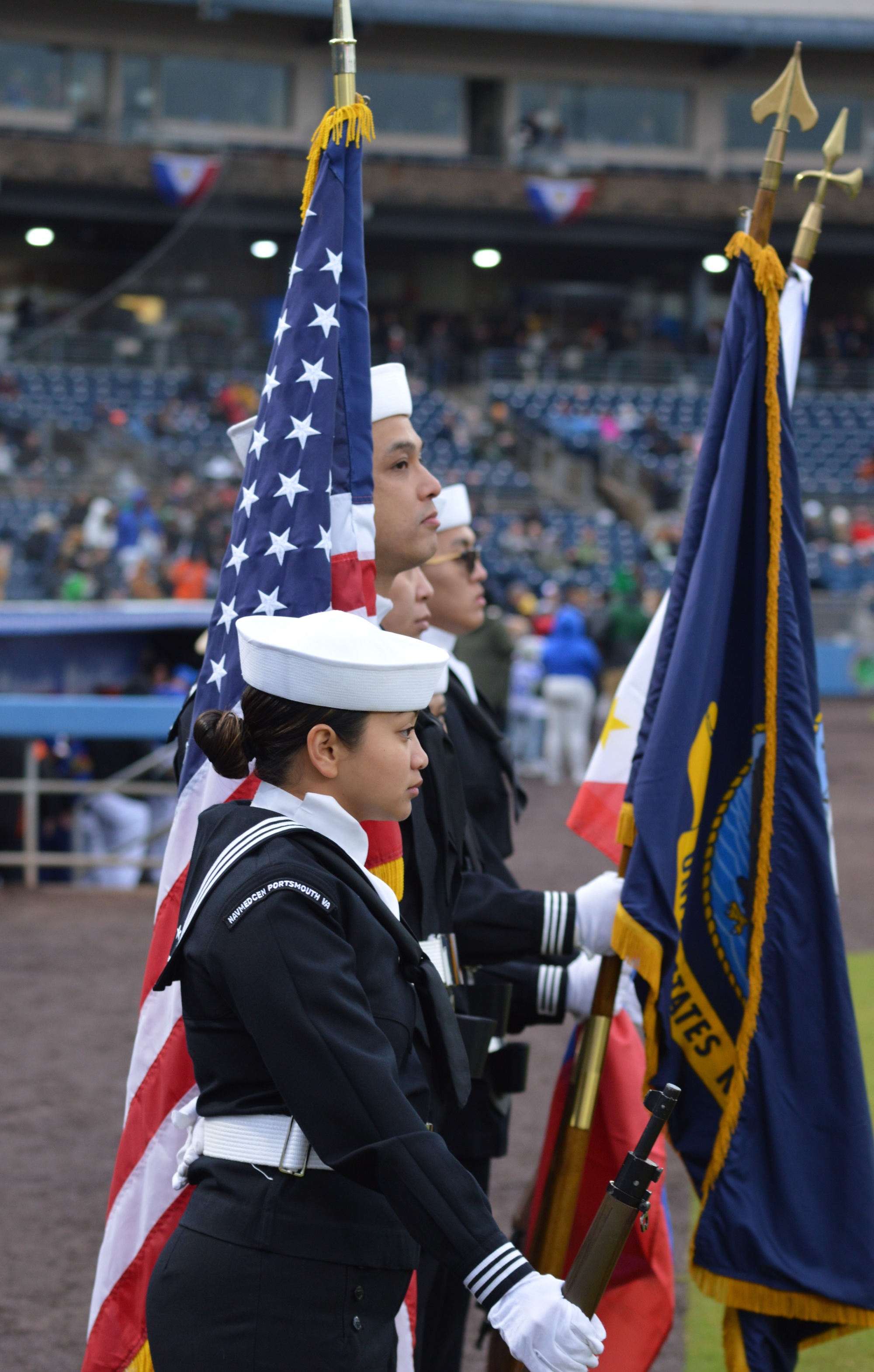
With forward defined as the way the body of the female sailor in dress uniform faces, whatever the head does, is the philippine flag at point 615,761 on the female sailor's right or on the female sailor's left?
on the female sailor's left

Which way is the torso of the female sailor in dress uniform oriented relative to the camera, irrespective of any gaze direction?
to the viewer's right

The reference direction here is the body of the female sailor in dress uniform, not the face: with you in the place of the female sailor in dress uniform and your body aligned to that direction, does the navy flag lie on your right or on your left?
on your left

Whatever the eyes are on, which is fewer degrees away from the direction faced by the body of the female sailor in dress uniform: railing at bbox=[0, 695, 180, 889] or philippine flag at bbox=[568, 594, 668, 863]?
the philippine flag

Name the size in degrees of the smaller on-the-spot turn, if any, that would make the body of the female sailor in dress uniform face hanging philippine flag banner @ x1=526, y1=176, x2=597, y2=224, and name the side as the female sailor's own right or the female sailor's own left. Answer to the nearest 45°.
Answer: approximately 90° to the female sailor's own left

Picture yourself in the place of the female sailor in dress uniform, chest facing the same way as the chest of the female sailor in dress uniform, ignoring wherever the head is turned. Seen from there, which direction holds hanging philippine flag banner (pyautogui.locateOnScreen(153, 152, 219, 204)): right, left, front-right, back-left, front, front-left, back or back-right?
left

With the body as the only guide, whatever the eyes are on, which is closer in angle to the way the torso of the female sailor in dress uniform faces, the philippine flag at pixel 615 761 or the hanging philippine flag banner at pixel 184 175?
the philippine flag

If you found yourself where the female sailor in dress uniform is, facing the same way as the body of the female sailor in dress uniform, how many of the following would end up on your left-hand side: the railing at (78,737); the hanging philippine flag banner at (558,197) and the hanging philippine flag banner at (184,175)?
3

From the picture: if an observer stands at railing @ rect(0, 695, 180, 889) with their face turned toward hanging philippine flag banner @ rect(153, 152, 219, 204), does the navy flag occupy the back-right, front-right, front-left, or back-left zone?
back-right
